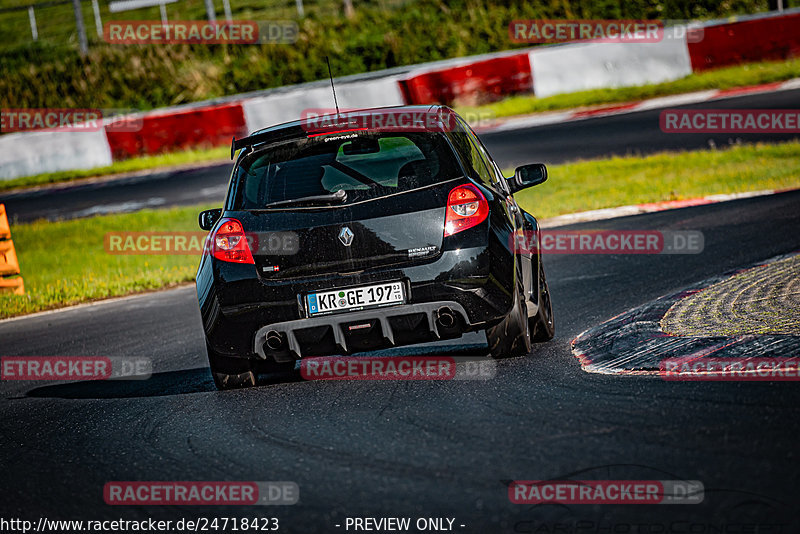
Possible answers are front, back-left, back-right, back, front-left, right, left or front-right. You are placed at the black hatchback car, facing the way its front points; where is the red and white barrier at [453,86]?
front

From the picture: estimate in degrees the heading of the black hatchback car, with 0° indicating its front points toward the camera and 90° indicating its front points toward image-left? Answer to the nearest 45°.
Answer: approximately 180°

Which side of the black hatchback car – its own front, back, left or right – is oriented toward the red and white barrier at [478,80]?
front

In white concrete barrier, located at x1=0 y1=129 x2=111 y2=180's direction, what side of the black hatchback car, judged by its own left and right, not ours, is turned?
front

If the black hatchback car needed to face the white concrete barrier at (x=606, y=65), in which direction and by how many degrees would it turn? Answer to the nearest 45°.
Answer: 0° — it already faces it

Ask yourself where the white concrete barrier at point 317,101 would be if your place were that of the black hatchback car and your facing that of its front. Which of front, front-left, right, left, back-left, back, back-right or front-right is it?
front

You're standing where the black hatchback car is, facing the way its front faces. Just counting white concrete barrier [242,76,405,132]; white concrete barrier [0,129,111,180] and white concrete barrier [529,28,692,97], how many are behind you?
0

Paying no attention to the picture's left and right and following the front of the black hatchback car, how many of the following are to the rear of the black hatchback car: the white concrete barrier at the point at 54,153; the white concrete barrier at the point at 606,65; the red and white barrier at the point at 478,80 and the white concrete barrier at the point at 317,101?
0

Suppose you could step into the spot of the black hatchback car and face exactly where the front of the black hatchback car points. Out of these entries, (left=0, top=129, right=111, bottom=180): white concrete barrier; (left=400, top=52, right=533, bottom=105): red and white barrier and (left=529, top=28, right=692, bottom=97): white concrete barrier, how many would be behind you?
0
